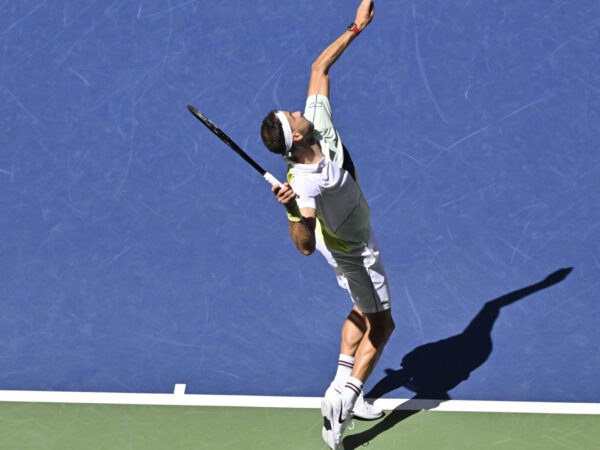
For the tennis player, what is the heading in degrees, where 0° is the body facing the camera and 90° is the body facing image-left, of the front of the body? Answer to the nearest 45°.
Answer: approximately 270°

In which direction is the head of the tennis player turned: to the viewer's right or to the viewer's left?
to the viewer's right
